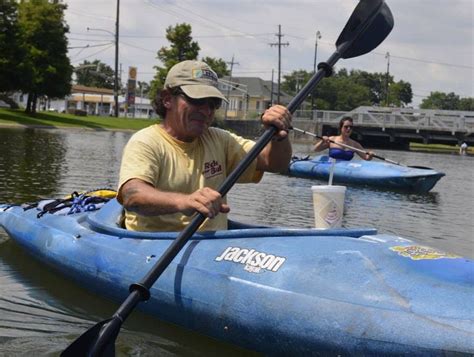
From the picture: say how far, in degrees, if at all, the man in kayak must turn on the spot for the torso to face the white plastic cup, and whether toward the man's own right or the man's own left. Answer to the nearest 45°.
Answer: approximately 90° to the man's own left

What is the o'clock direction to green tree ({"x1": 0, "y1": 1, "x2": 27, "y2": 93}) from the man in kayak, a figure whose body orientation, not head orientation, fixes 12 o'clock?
The green tree is roughly at 7 o'clock from the man in kayak.

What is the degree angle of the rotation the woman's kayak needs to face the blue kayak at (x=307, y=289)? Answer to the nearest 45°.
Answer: approximately 45° to its right

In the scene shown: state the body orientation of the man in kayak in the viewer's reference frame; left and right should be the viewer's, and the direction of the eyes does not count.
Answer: facing the viewer and to the right of the viewer

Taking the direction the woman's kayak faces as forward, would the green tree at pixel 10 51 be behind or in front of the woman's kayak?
behind

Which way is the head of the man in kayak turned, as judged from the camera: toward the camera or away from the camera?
toward the camera

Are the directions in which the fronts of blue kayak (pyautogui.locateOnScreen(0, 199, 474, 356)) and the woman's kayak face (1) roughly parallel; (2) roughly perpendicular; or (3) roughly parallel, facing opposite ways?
roughly parallel

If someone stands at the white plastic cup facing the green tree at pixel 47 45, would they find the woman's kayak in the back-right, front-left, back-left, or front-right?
front-right

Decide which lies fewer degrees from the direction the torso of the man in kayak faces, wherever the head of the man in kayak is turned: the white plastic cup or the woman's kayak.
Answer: the white plastic cup

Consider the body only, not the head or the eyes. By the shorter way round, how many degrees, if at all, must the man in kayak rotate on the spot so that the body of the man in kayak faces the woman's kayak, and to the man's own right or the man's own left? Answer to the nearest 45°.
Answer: approximately 135° to the man's own left

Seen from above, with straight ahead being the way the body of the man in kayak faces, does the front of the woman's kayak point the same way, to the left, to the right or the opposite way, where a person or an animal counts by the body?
the same way

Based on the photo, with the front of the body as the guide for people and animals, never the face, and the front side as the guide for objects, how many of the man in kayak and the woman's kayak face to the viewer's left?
0

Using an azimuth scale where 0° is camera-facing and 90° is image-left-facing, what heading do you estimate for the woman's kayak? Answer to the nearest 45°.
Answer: approximately 315°

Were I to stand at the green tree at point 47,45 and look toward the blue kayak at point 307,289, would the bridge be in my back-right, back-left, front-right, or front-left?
front-left
